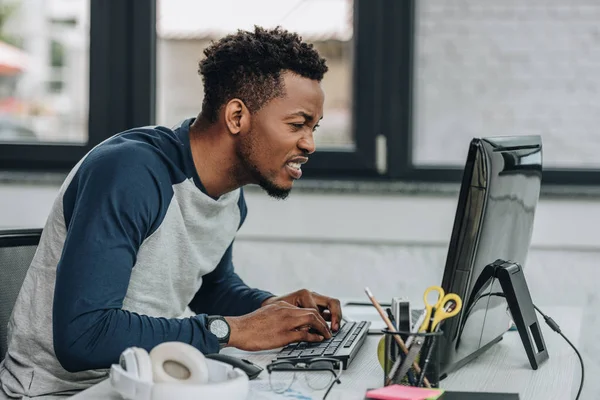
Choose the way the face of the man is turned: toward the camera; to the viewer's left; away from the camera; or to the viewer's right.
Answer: to the viewer's right

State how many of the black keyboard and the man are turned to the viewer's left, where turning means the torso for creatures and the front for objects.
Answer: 1

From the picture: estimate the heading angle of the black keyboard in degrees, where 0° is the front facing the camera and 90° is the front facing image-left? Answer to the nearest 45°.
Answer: approximately 90°

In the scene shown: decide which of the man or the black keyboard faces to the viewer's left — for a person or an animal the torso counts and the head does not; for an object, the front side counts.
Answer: the black keyboard

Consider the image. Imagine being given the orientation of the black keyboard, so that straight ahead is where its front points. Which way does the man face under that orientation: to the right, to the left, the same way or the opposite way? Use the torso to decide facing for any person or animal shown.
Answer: the opposite way

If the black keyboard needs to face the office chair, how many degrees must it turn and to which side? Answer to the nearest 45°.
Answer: approximately 45° to its right

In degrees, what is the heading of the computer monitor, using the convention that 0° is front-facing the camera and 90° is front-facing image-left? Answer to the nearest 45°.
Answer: approximately 135°

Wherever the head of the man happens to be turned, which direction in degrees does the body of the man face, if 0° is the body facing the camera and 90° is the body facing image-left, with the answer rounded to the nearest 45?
approximately 270°
